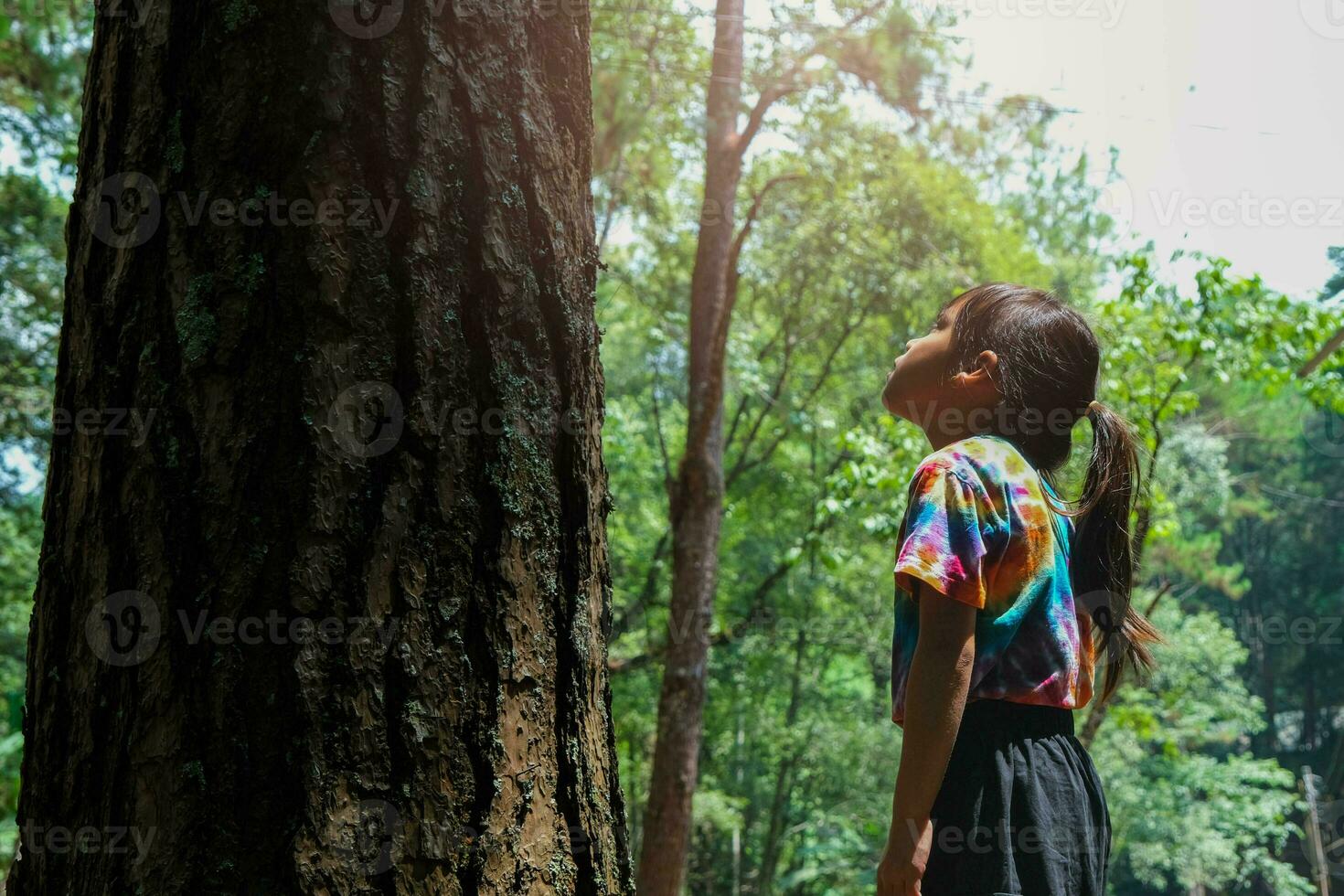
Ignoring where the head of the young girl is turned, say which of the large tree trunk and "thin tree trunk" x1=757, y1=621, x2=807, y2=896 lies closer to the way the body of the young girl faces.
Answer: the thin tree trunk

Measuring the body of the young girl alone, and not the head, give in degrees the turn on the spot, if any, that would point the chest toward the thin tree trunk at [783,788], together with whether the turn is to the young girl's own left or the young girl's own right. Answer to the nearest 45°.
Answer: approximately 45° to the young girl's own right

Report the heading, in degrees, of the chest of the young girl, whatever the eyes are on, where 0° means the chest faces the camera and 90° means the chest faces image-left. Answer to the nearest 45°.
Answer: approximately 135°

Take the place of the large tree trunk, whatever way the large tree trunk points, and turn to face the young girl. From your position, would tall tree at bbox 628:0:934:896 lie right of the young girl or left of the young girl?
left

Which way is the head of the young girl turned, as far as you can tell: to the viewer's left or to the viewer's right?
to the viewer's left

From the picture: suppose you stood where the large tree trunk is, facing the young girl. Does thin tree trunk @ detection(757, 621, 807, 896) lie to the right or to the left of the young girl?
left

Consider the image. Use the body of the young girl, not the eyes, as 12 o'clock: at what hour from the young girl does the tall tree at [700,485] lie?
The tall tree is roughly at 1 o'clock from the young girl.
